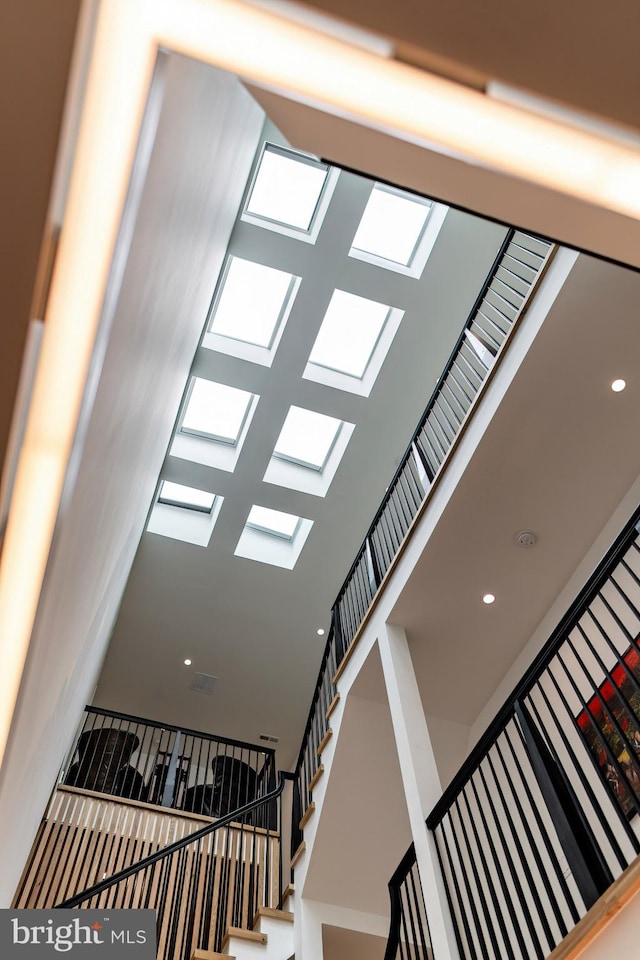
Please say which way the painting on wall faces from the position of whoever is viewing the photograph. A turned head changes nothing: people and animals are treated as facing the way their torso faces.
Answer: facing the viewer and to the left of the viewer

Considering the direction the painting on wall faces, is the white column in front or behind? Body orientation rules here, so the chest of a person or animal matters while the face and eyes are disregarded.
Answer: in front
